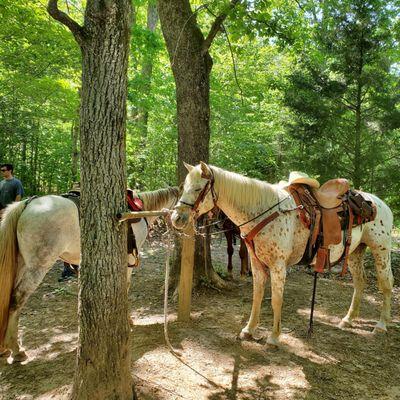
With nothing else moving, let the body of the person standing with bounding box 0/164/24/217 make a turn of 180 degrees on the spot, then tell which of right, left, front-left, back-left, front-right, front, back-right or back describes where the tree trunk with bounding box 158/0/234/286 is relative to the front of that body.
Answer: right

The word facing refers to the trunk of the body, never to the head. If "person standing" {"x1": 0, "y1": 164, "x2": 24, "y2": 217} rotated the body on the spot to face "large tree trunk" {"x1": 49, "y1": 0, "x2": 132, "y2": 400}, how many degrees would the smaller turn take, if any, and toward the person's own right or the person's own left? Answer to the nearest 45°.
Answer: approximately 45° to the person's own left

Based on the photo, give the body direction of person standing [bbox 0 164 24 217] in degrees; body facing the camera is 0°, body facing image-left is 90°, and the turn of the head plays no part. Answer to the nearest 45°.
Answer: approximately 45°

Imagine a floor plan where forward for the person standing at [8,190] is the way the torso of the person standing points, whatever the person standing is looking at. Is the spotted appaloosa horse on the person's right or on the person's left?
on the person's left

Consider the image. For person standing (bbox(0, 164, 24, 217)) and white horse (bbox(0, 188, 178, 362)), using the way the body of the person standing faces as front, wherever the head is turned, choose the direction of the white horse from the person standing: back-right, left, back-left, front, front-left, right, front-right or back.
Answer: front-left

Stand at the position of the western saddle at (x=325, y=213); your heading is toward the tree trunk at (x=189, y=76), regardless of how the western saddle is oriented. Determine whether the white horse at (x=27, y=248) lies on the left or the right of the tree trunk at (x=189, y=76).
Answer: left

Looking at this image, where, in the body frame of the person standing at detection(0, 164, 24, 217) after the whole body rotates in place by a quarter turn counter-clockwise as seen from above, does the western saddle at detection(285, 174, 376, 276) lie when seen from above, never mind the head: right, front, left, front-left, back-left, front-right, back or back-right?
front
